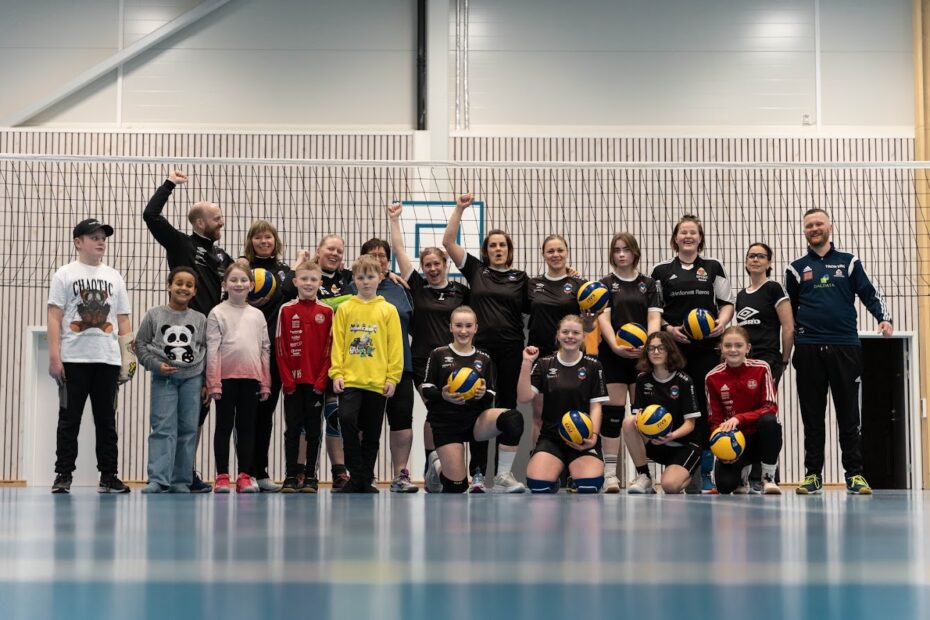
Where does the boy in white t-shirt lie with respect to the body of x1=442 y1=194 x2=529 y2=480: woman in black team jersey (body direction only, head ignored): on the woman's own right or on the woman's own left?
on the woman's own right

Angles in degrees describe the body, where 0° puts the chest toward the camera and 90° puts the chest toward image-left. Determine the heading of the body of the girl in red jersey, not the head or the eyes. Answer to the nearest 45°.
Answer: approximately 0°

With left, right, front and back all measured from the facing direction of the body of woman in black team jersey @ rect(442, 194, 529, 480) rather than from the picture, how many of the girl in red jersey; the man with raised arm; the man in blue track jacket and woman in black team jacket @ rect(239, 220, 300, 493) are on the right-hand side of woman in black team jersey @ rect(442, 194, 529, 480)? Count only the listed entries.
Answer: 2

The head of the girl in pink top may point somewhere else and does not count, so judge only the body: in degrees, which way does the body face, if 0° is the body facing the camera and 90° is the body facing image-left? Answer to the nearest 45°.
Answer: approximately 0°

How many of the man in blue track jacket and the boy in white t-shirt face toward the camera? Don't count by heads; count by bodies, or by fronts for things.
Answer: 2

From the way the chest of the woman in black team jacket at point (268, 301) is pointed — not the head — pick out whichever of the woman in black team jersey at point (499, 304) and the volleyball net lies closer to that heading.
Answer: the woman in black team jersey
